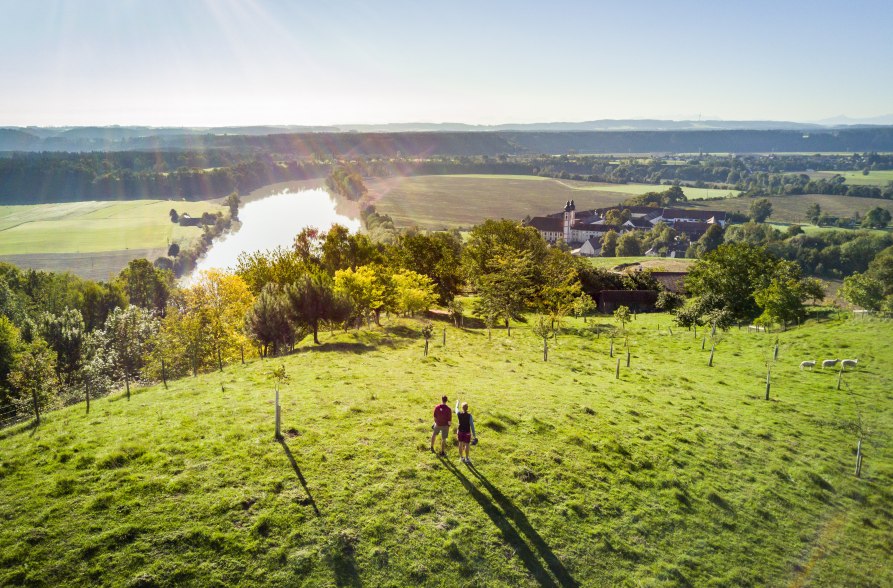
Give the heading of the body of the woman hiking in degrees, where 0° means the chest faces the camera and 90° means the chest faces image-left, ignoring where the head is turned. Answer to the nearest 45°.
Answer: approximately 180°

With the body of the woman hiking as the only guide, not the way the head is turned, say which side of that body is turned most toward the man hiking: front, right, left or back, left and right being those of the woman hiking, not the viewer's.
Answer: left
